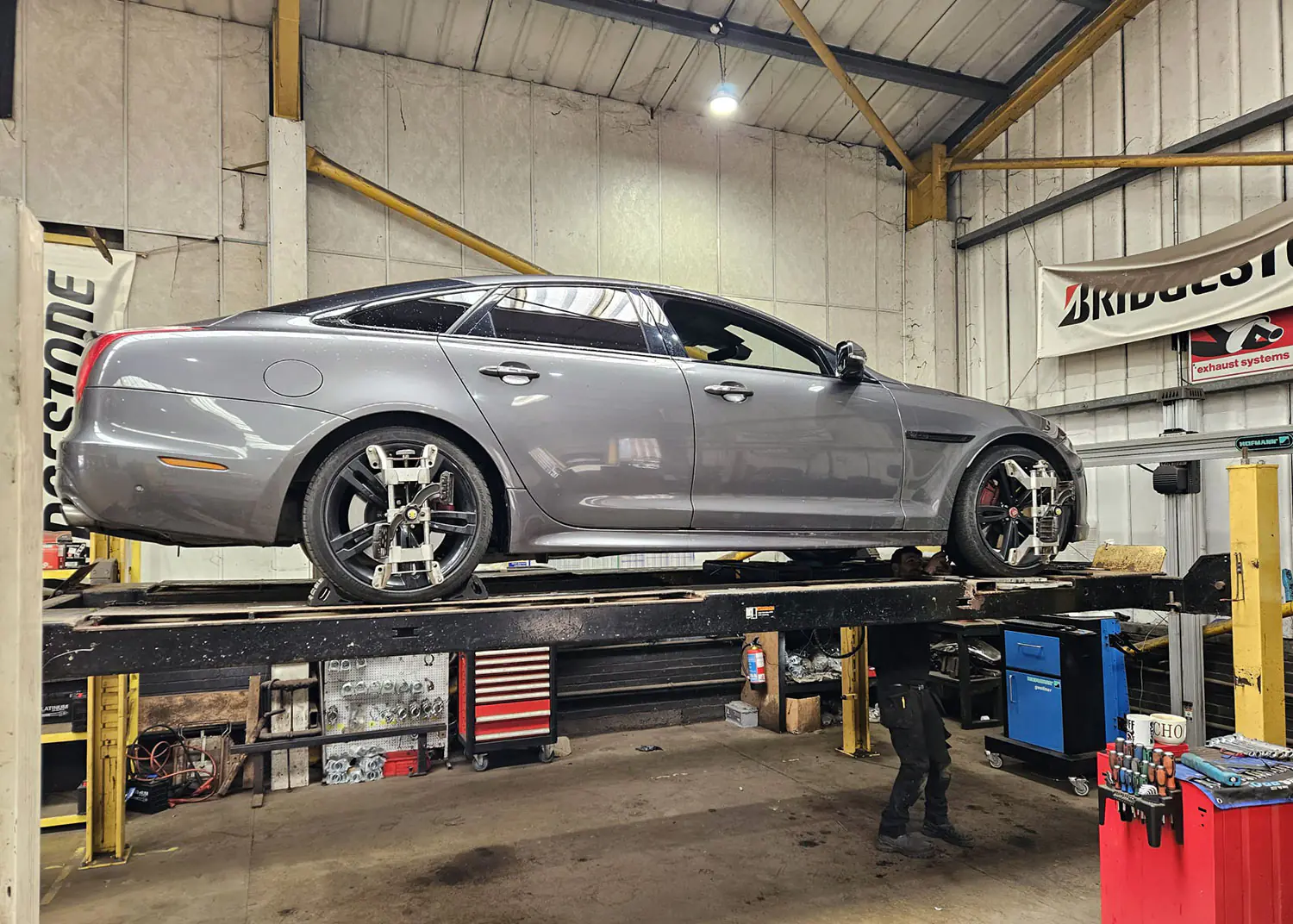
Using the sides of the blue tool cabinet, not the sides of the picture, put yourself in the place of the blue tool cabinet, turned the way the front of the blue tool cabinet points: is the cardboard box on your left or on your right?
on your right

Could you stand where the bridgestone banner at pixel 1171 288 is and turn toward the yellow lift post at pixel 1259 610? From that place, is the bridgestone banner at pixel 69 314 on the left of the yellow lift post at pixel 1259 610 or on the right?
right

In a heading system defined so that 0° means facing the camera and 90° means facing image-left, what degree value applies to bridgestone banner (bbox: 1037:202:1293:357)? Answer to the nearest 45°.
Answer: approximately 45°

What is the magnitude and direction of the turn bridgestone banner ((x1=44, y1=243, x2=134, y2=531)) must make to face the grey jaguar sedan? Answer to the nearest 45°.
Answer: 0° — it already faces it

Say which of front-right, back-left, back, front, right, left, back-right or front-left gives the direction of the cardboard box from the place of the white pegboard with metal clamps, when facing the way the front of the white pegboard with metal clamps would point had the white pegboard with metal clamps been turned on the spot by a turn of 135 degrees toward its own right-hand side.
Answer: back-right

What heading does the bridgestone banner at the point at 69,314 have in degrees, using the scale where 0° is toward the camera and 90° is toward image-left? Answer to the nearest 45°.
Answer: approximately 0°

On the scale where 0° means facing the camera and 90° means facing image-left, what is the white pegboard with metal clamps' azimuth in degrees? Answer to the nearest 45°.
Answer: approximately 0°

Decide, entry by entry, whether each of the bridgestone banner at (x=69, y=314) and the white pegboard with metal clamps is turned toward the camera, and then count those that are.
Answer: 2

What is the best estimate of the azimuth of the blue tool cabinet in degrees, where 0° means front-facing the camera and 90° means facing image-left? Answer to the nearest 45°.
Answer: approximately 45°
